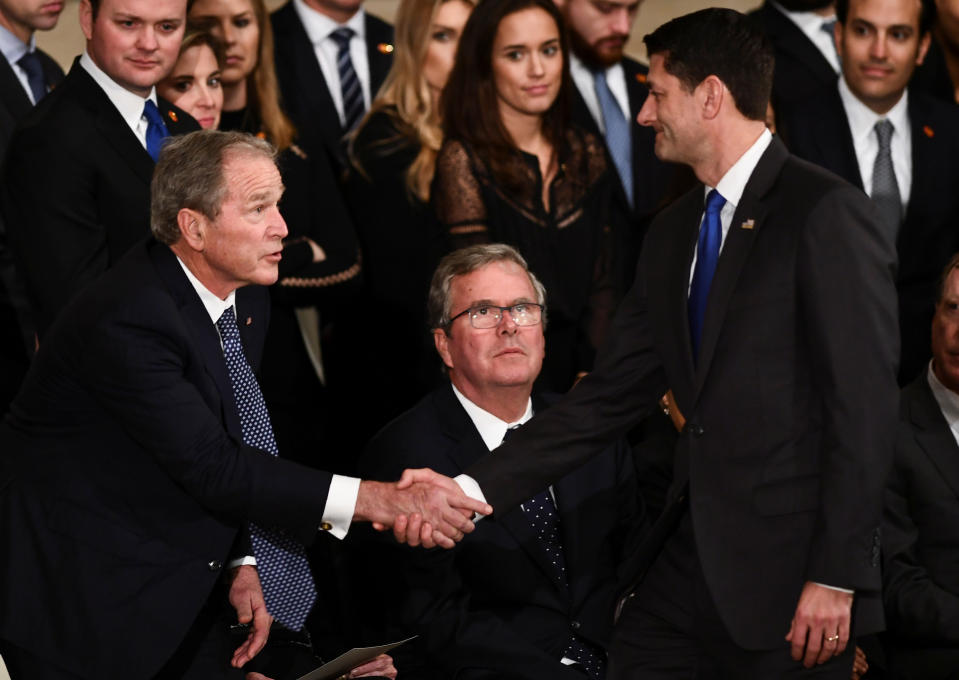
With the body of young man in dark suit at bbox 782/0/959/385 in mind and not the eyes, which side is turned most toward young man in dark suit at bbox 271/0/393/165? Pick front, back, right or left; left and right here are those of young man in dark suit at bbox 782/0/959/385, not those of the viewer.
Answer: right

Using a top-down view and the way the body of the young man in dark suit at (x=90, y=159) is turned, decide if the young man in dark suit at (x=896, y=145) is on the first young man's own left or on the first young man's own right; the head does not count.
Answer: on the first young man's own left

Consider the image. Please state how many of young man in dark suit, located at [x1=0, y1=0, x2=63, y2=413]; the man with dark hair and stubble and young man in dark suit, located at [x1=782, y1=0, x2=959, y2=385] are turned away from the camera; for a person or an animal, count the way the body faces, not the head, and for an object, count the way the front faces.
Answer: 0

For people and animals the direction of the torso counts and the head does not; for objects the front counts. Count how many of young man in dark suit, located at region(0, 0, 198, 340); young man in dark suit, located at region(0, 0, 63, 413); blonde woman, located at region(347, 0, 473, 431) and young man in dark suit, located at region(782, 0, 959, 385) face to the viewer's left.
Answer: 0

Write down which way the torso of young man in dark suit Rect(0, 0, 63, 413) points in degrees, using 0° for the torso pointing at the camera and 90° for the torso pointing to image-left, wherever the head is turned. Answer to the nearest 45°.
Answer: approximately 315°

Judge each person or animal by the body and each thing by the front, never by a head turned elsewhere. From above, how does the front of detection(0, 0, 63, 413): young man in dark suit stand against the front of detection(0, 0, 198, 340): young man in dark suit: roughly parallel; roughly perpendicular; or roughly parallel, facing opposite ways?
roughly parallel

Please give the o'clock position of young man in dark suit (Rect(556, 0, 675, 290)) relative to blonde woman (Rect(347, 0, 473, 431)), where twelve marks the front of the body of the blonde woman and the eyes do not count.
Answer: The young man in dark suit is roughly at 10 o'clock from the blonde woman.

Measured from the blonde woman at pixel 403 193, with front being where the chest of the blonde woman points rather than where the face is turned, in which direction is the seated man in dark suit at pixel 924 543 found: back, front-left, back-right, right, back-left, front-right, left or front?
front

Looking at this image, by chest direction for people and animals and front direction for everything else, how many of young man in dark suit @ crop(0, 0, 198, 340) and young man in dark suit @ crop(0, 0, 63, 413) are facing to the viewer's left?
0

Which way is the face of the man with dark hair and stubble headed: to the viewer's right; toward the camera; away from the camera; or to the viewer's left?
to the viewer's left

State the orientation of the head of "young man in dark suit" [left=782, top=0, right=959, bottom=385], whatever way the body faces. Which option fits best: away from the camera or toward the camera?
toward the camera

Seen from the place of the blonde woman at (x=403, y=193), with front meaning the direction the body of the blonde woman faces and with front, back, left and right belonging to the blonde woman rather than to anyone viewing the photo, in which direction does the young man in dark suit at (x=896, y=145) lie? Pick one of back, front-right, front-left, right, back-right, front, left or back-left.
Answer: front-left

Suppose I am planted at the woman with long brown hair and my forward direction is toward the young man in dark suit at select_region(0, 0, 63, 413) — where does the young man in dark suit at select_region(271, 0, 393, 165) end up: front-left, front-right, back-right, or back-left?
front-right

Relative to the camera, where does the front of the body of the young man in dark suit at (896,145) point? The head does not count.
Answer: toward the camera

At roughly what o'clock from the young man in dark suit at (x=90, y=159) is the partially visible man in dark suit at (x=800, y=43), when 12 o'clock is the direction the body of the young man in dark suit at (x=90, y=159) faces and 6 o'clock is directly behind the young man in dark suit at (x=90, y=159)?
the partially visible man in dark suit at (x=800, y=43) is roughly at 10 o'clock from the young man in dark suit at (x=90, y=159).

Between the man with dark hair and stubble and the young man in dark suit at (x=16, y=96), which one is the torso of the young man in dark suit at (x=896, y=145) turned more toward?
the man with dark hair and stubble

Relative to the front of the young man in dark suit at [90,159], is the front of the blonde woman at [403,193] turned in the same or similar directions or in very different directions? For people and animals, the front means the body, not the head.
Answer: same or similar directions

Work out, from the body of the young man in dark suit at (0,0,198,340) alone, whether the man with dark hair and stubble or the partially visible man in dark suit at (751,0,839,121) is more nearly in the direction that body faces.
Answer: the man with dark hair and stubble

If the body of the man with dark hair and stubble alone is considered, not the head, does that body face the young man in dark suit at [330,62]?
no

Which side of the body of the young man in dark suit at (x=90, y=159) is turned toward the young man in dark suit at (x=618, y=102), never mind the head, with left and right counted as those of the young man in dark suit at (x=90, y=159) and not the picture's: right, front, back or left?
left

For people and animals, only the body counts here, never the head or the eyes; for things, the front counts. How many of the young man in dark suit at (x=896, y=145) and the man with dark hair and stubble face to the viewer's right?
0
